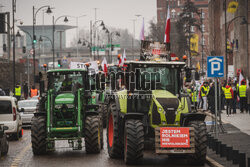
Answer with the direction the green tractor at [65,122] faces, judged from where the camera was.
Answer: facing the viewer

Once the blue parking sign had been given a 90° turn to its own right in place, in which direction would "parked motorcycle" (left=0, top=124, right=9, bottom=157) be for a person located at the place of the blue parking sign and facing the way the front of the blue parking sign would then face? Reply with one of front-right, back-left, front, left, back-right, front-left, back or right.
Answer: front-left

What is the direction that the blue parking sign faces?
toward the camera

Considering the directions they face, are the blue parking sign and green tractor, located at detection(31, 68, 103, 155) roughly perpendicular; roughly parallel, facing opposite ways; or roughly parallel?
roughly parallel

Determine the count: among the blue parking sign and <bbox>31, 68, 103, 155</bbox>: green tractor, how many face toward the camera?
2
